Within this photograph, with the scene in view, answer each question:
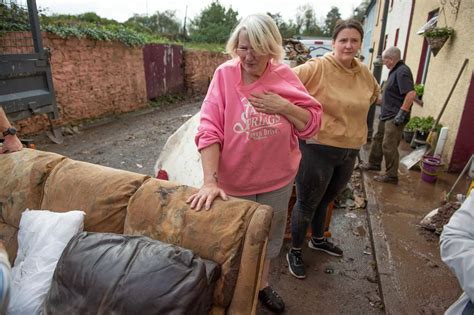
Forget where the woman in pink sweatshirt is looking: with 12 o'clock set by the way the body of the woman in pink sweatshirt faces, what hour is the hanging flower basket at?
The hanging flower basket is roughly at 7 o'clock from the woman in pink sweatshirt.

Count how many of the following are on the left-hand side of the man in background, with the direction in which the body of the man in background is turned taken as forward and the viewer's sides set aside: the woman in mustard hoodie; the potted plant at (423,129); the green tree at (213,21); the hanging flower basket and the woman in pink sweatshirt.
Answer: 2

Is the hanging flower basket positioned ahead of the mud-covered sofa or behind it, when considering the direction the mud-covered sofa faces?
behind

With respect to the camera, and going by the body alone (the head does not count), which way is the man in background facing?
to the viewer's left

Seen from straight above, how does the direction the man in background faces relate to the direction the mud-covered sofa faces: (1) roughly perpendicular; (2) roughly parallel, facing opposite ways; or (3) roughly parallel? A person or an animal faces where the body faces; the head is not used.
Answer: roughly perpendicular

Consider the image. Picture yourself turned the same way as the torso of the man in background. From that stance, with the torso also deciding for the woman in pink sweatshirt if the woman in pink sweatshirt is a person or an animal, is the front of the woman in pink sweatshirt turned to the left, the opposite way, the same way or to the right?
to the left

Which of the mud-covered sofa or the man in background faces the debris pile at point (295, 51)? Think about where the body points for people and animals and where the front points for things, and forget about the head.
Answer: the man in background

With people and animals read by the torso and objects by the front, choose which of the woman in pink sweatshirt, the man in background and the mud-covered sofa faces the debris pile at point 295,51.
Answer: the man in background

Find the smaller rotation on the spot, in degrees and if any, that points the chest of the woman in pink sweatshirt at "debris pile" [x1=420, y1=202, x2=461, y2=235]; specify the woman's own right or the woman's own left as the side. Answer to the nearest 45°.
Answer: approximately 135° to the woman's own left
